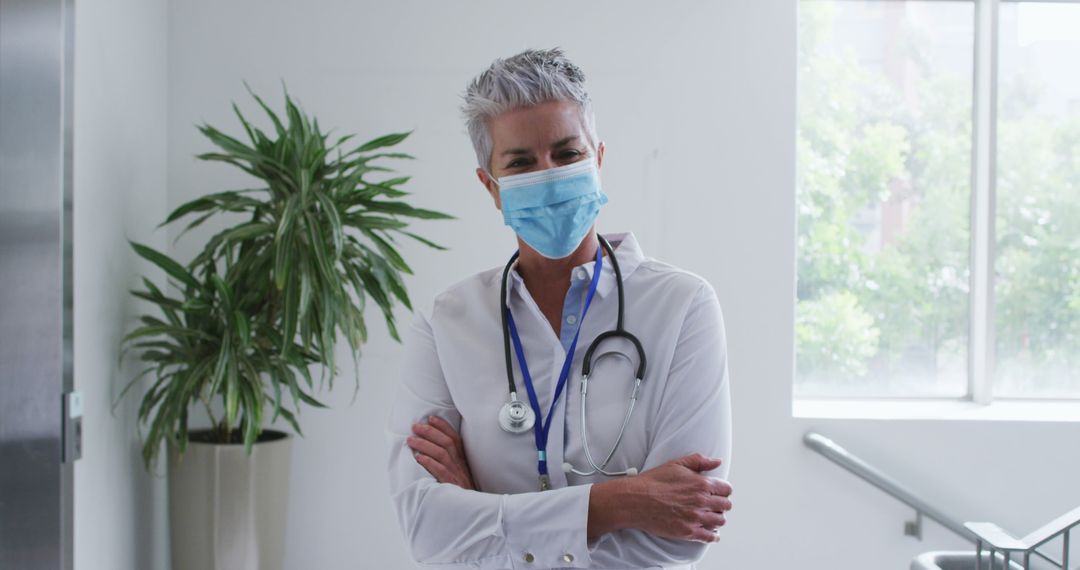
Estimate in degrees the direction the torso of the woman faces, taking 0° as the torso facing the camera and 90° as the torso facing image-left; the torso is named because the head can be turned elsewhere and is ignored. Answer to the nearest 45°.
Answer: approximately 0°

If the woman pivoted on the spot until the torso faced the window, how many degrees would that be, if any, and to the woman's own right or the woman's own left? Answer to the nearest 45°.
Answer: approximately 135° to the woman's own left

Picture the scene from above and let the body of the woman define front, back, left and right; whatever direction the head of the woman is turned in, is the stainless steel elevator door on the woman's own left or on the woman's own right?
on the woman's own right

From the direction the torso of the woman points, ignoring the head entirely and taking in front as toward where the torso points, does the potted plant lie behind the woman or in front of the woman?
behind
